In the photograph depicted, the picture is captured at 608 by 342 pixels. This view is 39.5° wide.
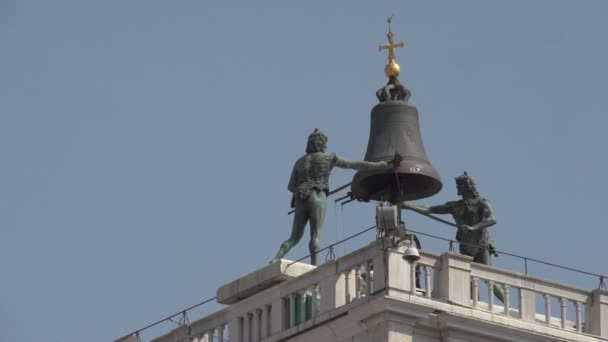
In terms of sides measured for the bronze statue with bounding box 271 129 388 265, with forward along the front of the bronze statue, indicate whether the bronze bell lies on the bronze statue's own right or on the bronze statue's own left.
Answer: on the bronze statue's own right
